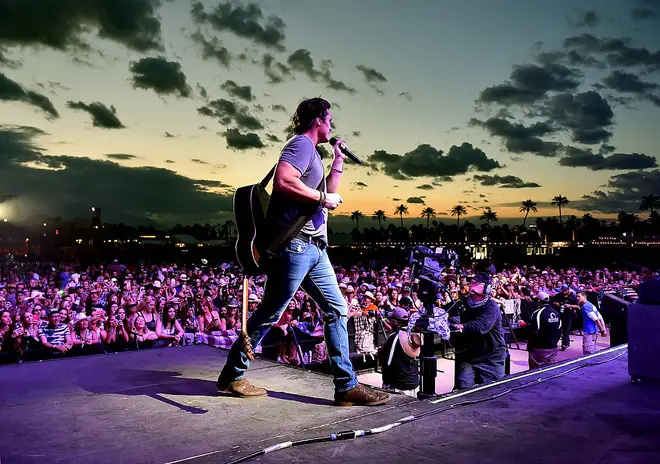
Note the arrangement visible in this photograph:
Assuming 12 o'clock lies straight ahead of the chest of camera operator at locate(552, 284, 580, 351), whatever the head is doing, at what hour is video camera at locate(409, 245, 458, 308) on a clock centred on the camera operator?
The video camera is roughly at 11 o'clock from the camera operator.

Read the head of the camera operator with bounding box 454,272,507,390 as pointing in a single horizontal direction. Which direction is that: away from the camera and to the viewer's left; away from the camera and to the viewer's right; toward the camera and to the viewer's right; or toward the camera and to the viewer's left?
toward the camera and to the viewer's left

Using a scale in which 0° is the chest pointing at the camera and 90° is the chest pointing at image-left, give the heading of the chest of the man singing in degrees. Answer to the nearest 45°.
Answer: approximately 270°

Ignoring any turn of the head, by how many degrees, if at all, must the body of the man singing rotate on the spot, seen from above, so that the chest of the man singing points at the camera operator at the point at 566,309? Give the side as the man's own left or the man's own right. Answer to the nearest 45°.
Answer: approximately 45° to the man's own left

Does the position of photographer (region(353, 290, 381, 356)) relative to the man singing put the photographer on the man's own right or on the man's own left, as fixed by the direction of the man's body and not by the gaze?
on the man's own left

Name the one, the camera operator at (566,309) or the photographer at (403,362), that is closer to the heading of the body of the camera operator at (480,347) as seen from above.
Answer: the photographer

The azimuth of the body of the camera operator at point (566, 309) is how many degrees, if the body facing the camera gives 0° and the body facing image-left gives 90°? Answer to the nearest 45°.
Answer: approximately 45°

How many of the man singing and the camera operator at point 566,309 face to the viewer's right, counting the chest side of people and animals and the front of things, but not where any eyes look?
1

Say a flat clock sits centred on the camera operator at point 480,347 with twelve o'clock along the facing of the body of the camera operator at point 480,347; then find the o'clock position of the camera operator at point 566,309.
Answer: the camera operator at point 566,309 is roughly at 5 o'clock from the camera operator at point 480,347.

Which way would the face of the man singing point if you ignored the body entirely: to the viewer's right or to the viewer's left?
to the viewer's right

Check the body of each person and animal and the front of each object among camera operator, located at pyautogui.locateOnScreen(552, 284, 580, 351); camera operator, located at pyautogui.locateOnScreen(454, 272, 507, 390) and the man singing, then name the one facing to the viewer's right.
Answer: the man singing

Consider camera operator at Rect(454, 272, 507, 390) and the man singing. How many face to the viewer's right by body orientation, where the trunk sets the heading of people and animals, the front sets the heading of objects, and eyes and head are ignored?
1

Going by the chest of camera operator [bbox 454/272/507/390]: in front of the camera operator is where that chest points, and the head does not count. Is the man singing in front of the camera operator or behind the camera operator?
in front

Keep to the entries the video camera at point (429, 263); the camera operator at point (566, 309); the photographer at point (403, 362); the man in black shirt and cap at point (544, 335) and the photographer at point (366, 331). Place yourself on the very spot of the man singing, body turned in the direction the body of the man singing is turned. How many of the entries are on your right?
0

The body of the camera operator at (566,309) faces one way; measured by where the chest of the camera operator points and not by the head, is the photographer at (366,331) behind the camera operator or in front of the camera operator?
in front

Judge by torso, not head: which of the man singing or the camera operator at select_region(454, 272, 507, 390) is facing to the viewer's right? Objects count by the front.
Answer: the man singing
